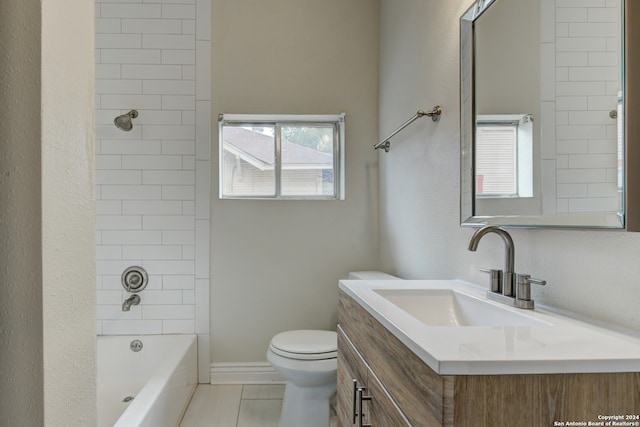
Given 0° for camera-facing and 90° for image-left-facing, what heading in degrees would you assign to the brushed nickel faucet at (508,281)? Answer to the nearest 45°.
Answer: approximately 45°

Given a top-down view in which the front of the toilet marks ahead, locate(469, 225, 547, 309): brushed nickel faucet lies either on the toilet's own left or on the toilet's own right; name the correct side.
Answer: on the toilet's own left

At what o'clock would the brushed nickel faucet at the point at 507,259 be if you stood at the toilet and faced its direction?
The brushed nickel faucet is roughly at 8 o'clock from the toilet.

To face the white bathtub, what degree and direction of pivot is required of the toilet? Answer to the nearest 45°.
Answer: approximately 45° to its right

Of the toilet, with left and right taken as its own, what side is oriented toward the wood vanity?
left
